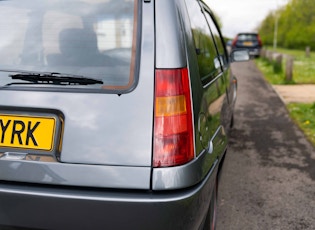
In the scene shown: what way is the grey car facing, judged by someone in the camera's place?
facing away from the viewer
